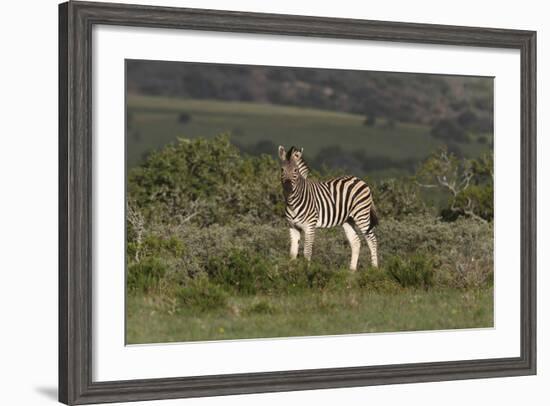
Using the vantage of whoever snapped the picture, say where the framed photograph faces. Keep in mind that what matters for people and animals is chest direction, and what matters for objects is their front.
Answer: facing the viewer and to the right of the viewer
